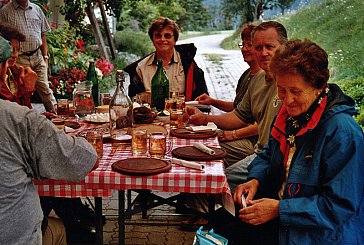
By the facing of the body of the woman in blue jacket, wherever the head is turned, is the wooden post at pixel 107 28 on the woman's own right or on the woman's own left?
on the woman's own right

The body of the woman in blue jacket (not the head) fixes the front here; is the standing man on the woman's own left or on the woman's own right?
on the woman's own right

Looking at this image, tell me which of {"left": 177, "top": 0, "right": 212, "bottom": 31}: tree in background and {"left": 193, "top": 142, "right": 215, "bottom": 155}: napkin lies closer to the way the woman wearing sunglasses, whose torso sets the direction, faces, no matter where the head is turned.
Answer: the napkin

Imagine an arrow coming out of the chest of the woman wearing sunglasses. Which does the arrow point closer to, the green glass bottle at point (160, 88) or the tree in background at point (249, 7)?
the green glass bottle

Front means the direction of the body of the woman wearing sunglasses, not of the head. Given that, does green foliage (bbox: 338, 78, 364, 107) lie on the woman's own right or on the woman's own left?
on the woman's own left

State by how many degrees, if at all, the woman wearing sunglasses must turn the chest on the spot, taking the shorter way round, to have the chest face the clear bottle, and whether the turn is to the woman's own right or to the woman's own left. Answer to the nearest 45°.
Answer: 0° — they already face it

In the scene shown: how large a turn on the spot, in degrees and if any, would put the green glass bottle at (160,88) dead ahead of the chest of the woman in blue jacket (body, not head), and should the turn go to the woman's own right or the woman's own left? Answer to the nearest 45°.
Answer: approximately 90° to the woman's own right

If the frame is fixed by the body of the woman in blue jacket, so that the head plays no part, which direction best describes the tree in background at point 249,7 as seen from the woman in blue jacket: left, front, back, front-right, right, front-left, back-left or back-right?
back-right

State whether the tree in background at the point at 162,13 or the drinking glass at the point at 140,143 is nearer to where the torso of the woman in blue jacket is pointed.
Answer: the drinking glass

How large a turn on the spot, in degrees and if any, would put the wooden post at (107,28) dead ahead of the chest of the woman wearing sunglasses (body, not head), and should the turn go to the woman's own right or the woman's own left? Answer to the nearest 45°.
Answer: approximately 180°

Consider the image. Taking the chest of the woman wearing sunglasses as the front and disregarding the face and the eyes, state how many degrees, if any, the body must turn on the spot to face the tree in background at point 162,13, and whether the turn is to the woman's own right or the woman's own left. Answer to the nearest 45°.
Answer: approximately 180°

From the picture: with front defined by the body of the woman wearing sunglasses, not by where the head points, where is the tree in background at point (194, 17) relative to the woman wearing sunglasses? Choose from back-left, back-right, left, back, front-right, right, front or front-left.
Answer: back

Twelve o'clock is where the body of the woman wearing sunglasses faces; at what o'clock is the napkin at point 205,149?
The napkin is roughly at 12 o'clock from the woman wearing sunglasses.

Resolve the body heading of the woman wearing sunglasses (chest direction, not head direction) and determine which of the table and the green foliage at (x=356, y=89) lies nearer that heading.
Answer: the table

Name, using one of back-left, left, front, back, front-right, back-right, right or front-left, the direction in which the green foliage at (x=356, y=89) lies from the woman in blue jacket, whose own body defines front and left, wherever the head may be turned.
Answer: back-right
